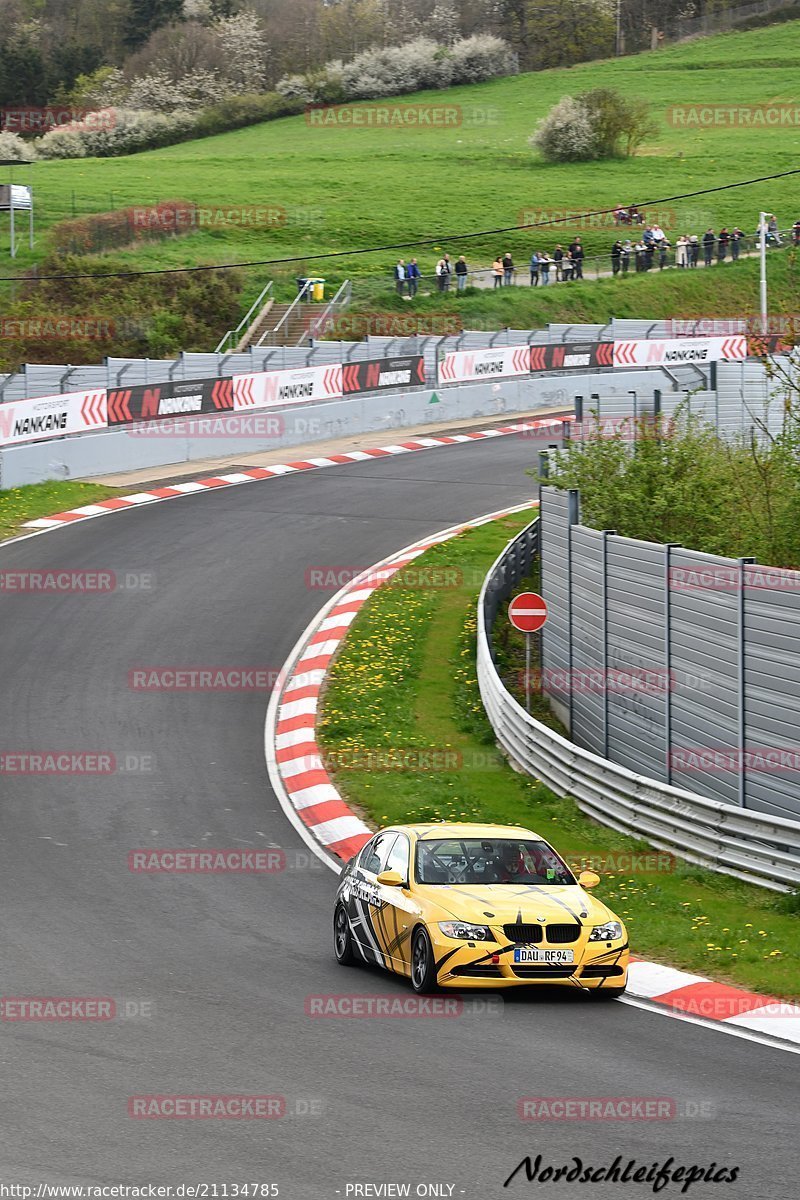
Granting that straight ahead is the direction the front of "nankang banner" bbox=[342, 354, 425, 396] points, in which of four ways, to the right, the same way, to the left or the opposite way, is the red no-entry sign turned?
the same way

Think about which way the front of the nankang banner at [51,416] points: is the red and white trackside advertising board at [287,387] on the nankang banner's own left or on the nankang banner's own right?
on the nankang banner's own left

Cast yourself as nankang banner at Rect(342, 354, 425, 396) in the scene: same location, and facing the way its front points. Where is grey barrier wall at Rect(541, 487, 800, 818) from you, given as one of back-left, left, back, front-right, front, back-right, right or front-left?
front

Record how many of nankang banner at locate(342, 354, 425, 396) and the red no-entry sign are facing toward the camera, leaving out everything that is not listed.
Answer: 2

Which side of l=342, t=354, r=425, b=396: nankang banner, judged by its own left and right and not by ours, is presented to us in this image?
front

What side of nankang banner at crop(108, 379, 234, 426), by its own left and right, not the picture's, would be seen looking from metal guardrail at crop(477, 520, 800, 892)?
front

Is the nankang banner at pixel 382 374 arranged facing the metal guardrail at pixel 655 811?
yes

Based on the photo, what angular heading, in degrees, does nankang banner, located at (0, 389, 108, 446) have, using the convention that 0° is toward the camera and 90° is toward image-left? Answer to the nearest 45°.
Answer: approximately 315°

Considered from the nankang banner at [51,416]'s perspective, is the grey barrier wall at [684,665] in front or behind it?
in front

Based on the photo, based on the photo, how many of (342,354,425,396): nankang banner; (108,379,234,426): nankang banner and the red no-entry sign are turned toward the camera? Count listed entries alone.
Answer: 3

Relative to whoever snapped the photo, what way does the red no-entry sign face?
facing the viewer

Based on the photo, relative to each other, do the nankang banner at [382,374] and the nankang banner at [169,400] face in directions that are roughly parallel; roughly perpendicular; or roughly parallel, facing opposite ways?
roughly parallel

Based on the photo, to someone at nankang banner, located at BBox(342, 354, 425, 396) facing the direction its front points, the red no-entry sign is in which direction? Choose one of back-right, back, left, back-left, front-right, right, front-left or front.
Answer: front

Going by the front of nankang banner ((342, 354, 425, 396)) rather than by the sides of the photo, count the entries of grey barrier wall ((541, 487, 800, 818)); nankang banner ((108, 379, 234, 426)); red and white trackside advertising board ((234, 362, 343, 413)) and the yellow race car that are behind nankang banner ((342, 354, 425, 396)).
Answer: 0
